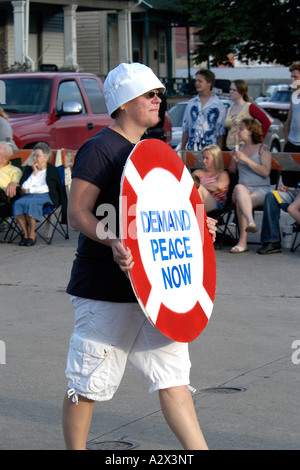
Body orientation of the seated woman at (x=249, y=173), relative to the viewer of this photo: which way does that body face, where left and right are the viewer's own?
facing the viewer and to the left of the viewer

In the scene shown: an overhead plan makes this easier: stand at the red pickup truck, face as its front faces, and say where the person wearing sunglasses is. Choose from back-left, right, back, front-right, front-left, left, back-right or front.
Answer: front-left

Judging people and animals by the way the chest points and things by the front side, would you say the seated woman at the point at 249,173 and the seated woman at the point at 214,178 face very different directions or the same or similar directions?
same or similar directions

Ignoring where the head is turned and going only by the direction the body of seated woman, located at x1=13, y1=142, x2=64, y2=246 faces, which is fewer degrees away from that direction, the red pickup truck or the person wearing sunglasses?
the person wearing sunglasses

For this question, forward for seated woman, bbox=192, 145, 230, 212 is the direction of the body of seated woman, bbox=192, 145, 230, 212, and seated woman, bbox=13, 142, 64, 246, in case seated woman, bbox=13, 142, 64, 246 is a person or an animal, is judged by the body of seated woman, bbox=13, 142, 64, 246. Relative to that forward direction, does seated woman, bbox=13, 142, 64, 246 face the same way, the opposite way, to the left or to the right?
the same way

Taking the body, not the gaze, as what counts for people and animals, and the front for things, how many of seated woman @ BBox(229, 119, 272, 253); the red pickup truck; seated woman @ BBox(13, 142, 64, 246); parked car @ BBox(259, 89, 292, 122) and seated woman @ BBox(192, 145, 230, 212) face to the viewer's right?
0

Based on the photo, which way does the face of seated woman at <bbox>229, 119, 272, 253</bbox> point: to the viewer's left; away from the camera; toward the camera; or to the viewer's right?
to the viewer's left

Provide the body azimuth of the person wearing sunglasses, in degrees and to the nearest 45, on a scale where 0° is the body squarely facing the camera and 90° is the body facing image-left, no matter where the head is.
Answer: approximately 270°

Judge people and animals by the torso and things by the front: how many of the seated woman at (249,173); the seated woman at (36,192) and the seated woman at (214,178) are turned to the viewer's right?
0

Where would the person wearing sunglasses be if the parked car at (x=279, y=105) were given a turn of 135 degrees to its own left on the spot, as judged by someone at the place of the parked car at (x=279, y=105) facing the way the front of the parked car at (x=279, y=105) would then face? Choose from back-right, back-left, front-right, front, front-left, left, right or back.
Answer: right

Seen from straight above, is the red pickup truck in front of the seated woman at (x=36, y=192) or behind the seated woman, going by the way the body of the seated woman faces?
behind

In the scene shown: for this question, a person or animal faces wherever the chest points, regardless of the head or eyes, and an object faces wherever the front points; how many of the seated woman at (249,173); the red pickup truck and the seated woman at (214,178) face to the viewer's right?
0

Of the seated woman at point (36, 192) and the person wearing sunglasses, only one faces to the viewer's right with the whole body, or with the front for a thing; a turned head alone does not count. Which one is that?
the person wearing sunglasses
